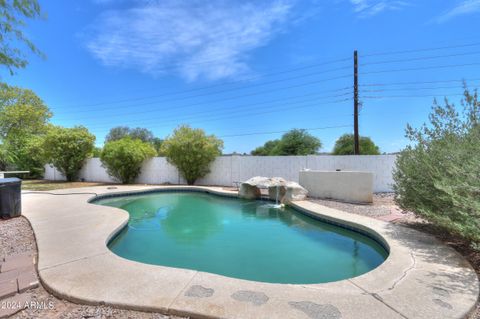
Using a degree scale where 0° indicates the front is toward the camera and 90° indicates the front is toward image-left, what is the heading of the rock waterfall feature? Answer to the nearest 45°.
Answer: approximately 0°

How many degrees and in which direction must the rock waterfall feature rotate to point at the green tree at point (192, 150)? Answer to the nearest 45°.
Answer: approximately 135° to its right

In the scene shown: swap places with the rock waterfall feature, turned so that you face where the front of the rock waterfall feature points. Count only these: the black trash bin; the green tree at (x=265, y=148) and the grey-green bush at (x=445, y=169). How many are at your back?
1

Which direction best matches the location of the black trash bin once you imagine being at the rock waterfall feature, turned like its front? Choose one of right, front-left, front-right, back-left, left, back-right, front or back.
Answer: front-right

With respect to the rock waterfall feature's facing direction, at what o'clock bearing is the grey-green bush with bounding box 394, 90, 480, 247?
The grey-green bush is roughly at 11 o'clock from the rock waterfall feature.

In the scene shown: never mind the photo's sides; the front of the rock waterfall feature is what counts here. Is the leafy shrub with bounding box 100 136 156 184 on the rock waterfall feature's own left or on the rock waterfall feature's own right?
on the rock waterfall feature's own right

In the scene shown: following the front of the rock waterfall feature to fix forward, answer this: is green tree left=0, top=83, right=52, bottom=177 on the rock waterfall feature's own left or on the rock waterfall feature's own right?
on the rock waterfall feature's own right

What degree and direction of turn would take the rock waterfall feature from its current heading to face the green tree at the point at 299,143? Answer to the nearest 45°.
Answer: approximately 180°

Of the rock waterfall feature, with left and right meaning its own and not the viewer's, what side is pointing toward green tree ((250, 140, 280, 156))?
back

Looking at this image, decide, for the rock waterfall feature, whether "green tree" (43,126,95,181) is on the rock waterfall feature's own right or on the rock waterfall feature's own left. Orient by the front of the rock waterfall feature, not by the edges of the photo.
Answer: on the rock waterfall feature's own right

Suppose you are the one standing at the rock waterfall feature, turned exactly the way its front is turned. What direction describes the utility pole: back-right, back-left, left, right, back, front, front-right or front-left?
back-left
